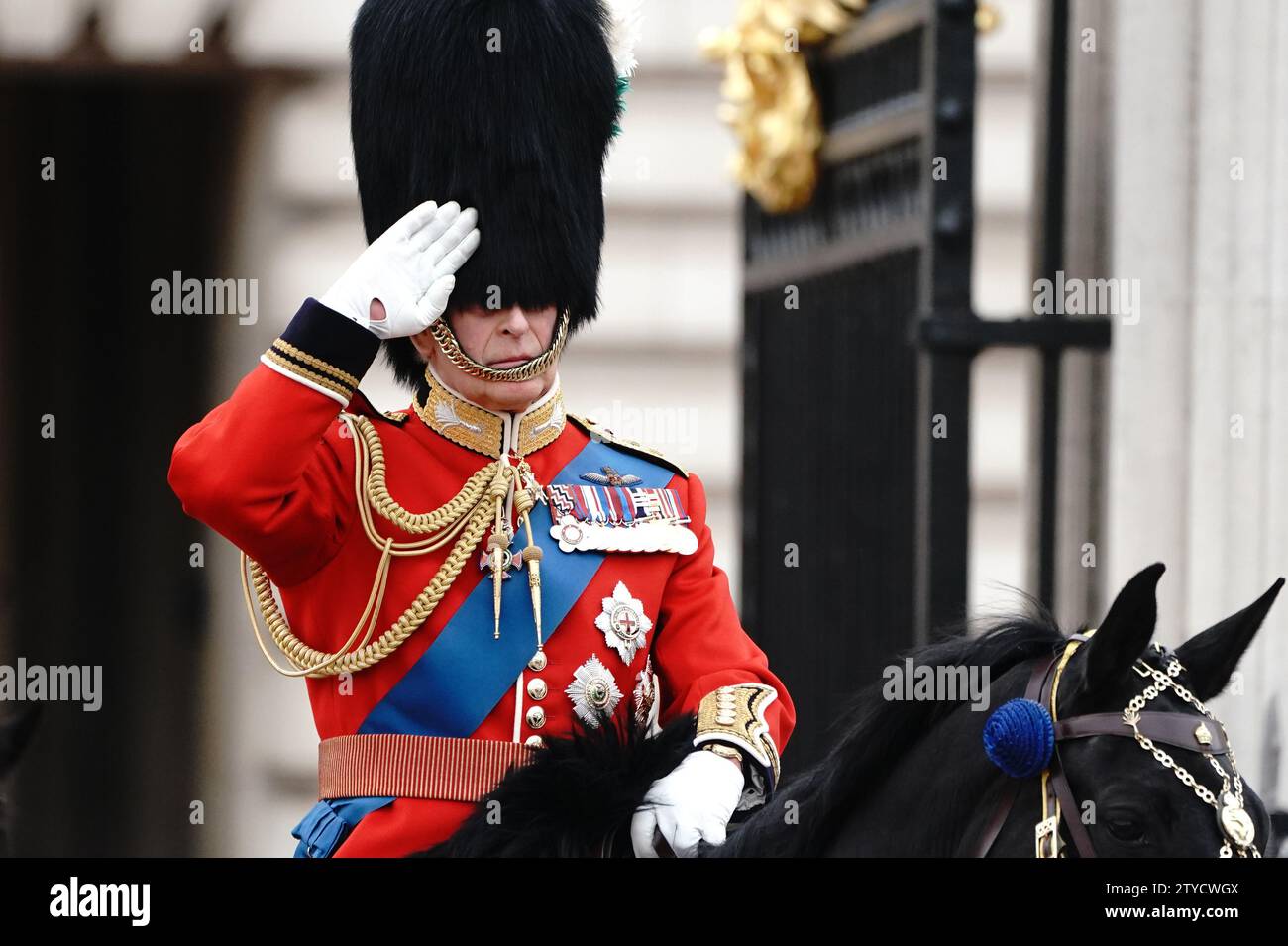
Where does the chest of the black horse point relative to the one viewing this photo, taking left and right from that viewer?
facing the viewer and to the right of the viewer

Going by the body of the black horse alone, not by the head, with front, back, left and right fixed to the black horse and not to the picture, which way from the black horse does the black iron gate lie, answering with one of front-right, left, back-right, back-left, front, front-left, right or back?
back-left
